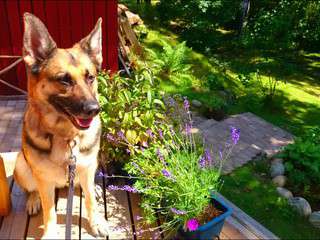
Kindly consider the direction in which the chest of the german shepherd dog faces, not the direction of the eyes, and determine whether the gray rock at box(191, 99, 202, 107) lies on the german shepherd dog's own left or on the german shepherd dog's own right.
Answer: on the german shepherd dog's own left

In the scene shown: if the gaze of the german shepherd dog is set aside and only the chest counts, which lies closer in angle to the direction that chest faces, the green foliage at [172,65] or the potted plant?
the potted plant

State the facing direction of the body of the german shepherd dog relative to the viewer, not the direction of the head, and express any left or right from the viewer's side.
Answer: facing the viewer and to the right of the viewer

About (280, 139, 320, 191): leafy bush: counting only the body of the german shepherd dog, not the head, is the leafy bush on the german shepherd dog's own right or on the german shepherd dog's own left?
on the german shepherd dog's own left

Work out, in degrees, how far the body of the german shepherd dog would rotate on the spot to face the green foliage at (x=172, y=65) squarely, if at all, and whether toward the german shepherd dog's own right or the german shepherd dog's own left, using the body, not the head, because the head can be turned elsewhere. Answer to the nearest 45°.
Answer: approximately 90° to the german shepherd dog's own left

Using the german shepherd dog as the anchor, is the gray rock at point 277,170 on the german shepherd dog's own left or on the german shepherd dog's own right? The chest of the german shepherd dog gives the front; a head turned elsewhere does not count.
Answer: on the german shepherd dog's own left

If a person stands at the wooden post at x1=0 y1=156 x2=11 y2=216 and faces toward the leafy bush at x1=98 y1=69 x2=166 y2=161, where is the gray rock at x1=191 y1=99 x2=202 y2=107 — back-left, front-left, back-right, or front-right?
front-left

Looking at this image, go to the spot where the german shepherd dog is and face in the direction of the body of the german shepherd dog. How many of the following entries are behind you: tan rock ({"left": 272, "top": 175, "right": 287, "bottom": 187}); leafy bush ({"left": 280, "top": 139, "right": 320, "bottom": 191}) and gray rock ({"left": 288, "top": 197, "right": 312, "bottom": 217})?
0

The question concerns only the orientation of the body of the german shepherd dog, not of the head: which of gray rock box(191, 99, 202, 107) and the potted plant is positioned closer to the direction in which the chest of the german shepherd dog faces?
the potted plant

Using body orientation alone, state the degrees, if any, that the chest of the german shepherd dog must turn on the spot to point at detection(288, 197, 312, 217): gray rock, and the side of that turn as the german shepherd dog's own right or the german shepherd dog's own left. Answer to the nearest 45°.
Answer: approximately 45° to the german shepherd dog's own left
